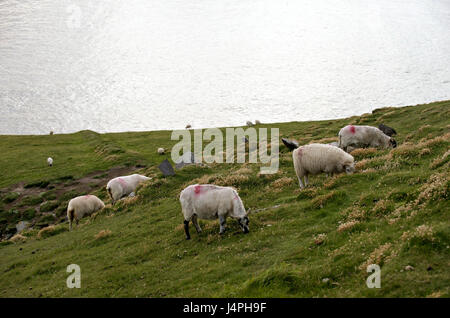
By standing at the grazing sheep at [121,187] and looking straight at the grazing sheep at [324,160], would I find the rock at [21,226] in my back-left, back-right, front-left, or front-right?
back-right

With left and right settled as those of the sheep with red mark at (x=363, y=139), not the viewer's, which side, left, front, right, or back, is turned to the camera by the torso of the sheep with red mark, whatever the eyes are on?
right

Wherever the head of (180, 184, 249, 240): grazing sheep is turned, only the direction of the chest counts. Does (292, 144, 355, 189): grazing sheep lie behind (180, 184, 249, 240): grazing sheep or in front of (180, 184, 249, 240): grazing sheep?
in front

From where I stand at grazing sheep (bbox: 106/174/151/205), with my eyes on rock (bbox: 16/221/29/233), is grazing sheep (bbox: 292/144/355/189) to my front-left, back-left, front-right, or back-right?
back-left

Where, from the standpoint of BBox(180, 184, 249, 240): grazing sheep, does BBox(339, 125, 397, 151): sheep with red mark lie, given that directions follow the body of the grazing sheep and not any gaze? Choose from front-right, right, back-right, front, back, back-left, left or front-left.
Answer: front-left

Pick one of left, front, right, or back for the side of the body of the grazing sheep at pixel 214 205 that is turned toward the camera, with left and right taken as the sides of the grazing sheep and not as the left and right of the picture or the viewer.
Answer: right

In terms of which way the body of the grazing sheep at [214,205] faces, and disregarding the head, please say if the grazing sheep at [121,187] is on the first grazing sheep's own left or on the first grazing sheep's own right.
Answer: on the first grazing sheep's own left

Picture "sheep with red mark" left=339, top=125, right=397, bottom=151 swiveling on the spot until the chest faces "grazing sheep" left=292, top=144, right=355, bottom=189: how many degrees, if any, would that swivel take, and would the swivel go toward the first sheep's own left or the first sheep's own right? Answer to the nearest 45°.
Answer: approximately 90° to the first sheep's own right

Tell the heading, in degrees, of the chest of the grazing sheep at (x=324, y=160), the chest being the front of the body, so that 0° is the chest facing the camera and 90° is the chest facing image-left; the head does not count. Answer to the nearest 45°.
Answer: approximately 270°
